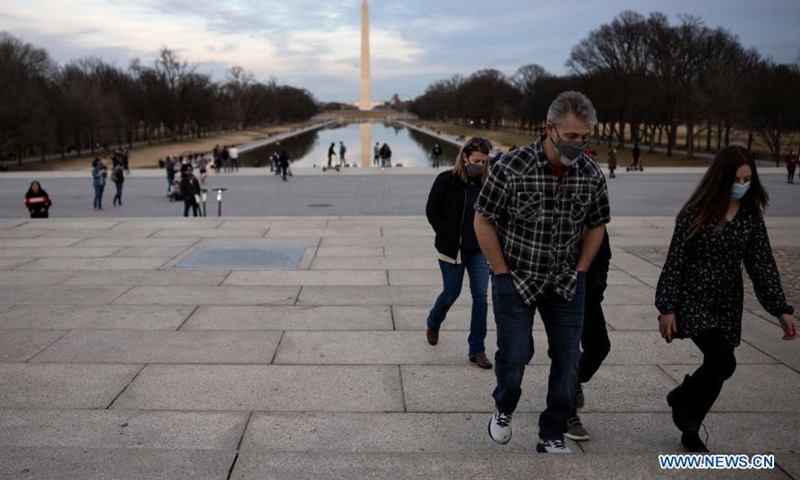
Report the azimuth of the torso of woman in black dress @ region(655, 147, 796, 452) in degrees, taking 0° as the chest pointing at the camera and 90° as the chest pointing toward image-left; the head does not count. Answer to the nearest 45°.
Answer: approximately 315°

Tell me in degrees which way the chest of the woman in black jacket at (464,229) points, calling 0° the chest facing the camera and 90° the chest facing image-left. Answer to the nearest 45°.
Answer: approximately 315°

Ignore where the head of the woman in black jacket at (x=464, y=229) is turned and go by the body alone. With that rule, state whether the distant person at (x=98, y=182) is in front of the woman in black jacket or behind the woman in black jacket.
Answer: behind

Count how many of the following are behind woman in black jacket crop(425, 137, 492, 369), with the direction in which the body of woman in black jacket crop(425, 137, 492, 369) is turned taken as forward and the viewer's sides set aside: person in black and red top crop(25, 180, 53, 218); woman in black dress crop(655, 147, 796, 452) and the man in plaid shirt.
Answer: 1

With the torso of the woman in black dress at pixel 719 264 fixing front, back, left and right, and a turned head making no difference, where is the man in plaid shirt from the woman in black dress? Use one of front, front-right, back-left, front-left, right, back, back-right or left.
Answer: right

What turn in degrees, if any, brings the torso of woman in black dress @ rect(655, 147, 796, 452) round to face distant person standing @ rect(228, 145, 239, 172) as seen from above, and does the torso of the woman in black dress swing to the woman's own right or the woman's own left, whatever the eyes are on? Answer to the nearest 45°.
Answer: approximately 180°

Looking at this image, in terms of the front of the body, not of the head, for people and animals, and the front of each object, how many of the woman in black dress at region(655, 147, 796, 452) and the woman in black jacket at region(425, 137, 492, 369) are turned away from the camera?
0

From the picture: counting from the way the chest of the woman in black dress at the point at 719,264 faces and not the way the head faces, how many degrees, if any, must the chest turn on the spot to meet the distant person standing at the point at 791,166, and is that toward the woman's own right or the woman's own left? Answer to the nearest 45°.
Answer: approximately 135° to the woman's own left

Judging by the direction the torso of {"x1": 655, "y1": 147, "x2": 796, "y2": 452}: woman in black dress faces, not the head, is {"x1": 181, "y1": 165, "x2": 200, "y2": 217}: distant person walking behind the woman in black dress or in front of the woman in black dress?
behind
